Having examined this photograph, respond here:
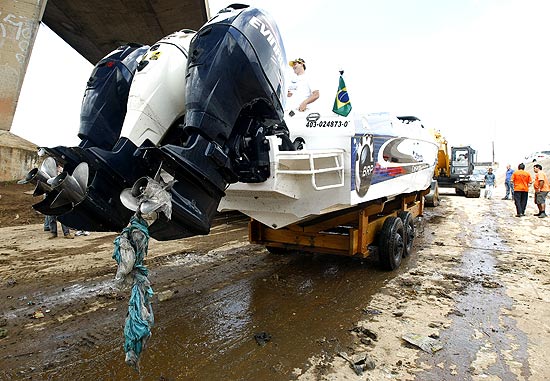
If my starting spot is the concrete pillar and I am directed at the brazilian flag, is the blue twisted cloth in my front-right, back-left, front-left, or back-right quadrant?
front-right

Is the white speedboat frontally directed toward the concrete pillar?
no

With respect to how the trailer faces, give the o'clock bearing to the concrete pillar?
The concrete pillar is roughly at 8 o'clock from the trailer.

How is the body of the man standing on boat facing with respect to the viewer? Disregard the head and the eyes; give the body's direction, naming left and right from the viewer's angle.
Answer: facing the viewer and to the left of the viewer

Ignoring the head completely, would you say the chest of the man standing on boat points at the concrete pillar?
no

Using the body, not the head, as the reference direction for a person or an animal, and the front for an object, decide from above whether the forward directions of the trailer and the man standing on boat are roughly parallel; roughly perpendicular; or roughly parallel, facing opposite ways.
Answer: roughly parallel, facing opposite ways

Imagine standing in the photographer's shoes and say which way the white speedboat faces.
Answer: facing away from the viewer and to the right of the viewer

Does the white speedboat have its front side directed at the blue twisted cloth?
no

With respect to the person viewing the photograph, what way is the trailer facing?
facing away from the viewer and to the right of the viewer

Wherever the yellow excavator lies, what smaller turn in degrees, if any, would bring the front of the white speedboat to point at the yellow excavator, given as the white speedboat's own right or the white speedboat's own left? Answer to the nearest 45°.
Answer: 0° — it already faces it

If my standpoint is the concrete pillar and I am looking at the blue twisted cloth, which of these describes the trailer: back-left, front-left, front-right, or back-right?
front-left

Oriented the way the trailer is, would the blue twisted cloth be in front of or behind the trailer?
behind
